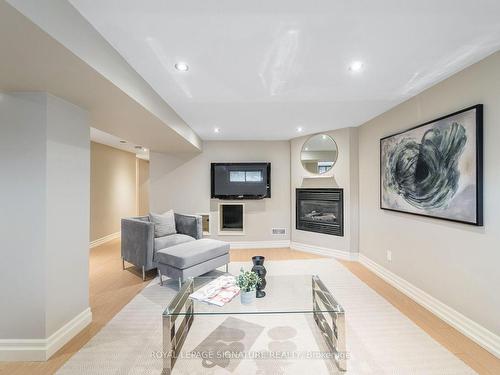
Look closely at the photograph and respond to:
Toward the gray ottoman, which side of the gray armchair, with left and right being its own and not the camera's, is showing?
front

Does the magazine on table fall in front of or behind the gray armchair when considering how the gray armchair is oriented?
in front

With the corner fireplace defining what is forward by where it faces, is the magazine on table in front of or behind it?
in front

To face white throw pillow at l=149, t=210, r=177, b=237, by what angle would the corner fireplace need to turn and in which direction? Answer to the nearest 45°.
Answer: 0° — it already faces it

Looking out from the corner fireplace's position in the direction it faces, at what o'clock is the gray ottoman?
The gray ottoman is roughly at 12 o'clock from the corner fireplace.

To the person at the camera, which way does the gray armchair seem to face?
facing the viewer and to the right of the viewer

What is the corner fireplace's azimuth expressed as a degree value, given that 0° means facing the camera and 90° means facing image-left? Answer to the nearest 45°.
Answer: approximately 45°

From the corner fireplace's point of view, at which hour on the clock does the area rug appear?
The area rug is roughly at 11 o'clock from the corner fireplace.

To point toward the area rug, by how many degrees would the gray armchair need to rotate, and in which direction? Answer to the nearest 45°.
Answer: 0° — it already faces it

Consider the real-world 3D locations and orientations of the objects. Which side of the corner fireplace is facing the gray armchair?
front

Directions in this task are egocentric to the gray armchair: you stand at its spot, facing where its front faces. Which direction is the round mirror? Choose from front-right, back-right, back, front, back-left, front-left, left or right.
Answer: front-left

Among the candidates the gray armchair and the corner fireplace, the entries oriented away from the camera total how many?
0
